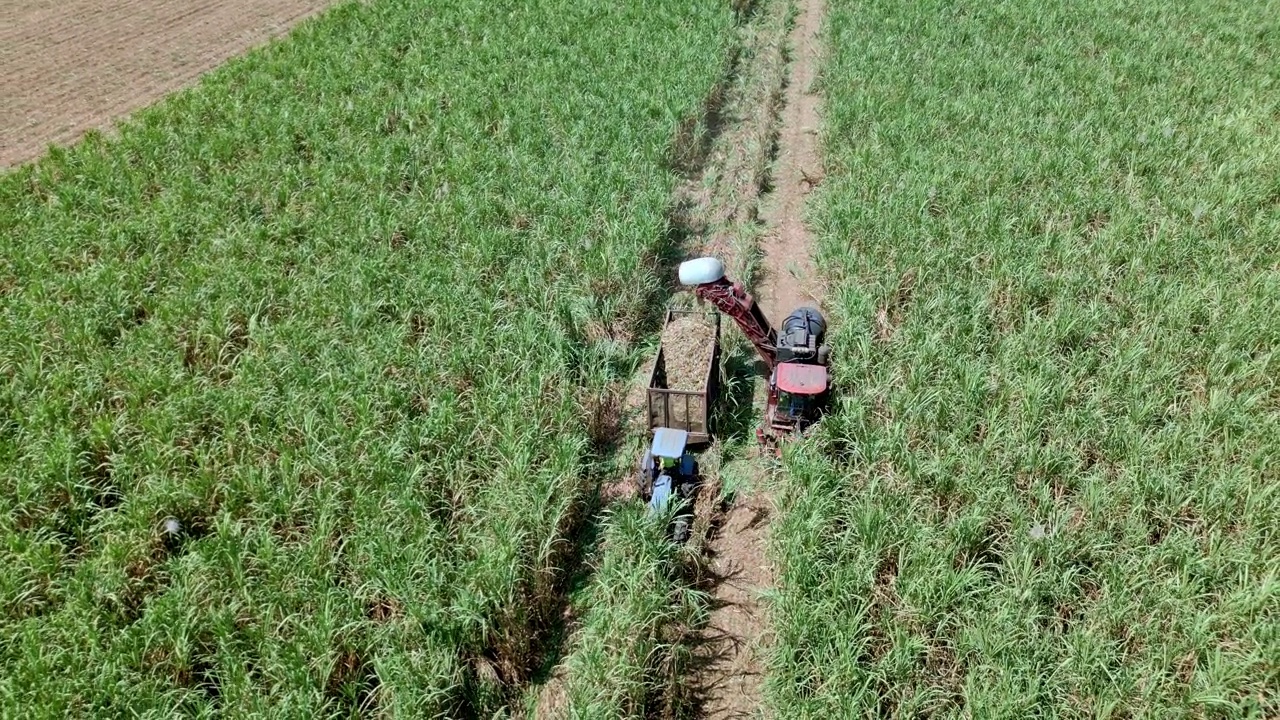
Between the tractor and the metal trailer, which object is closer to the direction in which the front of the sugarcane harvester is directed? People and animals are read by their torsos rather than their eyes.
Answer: the tractor

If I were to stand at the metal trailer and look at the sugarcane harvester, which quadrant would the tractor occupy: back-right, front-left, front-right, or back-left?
back-right

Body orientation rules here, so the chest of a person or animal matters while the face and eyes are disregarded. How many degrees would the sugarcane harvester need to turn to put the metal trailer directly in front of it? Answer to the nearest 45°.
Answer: approximately 90° to its right

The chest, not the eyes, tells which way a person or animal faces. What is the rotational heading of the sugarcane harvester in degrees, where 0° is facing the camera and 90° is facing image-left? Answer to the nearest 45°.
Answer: approximately 0°

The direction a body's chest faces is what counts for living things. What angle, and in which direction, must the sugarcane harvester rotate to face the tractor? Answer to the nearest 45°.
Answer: approximately 45° to its right
